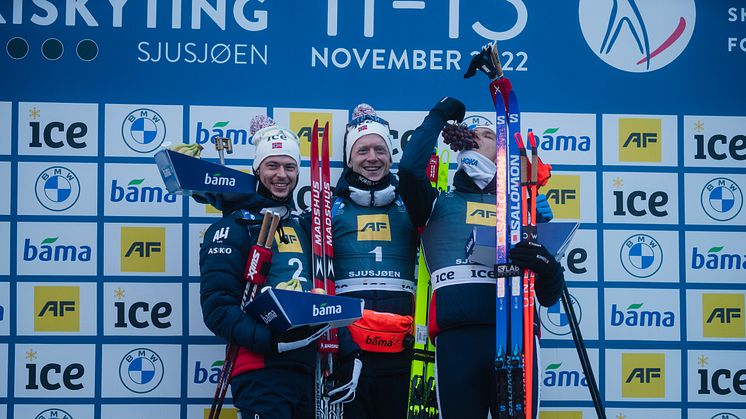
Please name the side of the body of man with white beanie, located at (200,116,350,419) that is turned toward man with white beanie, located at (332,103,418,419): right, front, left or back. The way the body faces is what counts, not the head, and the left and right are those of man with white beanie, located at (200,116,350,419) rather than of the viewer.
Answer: left

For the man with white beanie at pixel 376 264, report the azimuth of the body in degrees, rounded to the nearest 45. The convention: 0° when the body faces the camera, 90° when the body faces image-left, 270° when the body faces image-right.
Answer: approximately 0°

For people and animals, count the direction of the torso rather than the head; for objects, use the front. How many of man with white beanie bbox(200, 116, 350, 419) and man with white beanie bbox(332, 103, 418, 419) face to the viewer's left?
0

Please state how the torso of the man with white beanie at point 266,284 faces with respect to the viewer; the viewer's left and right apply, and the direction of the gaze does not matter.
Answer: facing the viewer and to the right of the viewer

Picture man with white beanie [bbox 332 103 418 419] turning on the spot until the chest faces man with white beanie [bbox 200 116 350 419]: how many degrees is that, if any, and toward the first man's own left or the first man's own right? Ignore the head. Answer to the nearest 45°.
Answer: approximately 45° to the first man's own right
